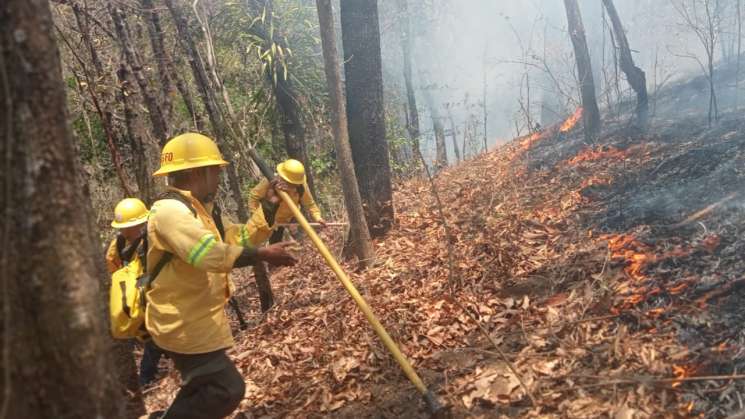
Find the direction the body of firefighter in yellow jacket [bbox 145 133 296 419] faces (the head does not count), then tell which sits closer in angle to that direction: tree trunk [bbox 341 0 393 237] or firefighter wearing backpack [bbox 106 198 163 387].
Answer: the tree trunk

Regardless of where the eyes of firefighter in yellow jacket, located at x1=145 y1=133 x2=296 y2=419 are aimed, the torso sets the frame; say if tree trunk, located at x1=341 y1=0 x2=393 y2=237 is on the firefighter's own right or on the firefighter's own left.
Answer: on the firefighter's own left

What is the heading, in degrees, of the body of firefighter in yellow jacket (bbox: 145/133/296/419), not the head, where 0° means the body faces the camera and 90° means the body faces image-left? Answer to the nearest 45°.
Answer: approximately 270°

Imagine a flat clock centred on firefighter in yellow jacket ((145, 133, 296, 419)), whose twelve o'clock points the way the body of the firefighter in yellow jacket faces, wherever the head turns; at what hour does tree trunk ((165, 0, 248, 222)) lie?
The tree trunk is roughly at 9 o'clock from the firefighter in yellow jacket.

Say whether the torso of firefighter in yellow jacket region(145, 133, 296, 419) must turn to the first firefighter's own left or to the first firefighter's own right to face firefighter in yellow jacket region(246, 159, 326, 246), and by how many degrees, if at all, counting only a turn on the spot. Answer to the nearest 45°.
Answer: approximately 45° to the first firefighter's own left

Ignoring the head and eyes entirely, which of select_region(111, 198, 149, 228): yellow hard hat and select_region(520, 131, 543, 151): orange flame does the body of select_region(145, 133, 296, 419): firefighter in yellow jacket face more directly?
the orange flame

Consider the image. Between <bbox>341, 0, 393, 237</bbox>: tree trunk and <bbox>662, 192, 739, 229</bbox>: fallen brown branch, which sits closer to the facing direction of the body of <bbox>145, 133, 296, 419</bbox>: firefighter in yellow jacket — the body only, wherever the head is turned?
the fallen brown branch

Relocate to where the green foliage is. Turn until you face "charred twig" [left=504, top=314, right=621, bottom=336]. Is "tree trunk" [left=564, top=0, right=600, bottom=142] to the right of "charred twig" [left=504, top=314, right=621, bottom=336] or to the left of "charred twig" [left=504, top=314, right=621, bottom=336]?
left

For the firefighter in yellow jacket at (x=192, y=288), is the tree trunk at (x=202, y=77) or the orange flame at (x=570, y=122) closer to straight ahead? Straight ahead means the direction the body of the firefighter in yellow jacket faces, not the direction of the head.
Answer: the orange flame

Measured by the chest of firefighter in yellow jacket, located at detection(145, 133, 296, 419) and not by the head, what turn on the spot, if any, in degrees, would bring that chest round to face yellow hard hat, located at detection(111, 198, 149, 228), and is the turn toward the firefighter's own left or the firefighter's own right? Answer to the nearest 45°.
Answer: approximately 90° to the firefighter's own left

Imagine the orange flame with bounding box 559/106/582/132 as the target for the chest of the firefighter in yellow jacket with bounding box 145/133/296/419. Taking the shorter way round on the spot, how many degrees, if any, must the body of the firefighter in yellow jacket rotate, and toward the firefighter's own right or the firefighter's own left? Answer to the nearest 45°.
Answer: approximately 45° to the firefighter's own left

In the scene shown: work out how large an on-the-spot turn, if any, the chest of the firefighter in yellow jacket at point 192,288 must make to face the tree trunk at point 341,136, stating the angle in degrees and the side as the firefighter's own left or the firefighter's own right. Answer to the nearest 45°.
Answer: approximately 45° to the firefighter's own left

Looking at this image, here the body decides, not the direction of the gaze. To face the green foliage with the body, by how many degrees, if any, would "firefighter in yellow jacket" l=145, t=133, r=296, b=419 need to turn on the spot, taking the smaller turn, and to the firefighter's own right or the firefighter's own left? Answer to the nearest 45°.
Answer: approximately 90° to the firefighter's own left
